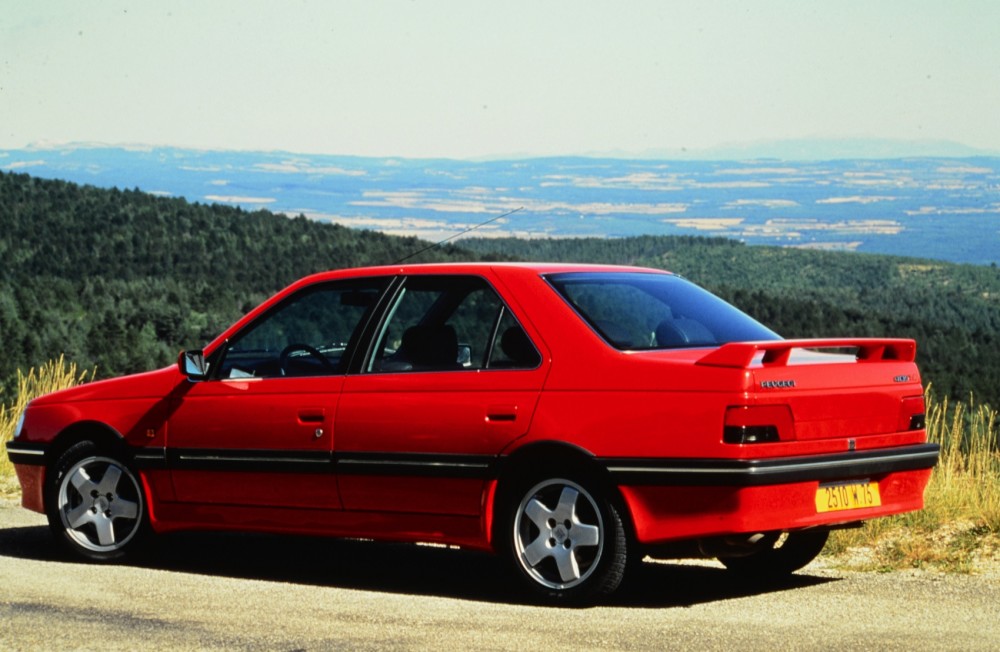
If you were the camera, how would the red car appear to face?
facing away from the viewer and to the left of the viewer
